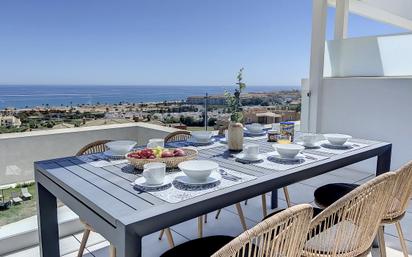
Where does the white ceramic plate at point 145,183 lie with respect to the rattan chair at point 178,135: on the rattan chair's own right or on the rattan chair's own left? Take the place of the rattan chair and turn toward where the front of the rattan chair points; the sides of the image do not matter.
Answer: on the rattan chair's own right

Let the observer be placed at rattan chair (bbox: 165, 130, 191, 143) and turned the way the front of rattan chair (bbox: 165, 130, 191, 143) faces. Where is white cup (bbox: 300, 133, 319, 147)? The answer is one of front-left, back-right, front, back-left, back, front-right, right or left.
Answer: front

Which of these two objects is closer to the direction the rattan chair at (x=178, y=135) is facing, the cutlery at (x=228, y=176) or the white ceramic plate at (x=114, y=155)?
the cutlery

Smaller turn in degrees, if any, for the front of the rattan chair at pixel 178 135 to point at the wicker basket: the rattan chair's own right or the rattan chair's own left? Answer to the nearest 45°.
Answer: approximately 45° to the rattan chair's own right

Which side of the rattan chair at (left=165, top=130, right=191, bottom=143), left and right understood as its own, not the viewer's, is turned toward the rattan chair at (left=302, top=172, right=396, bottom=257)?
front

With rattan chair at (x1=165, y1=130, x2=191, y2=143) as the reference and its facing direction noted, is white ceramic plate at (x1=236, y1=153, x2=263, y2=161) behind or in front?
in front

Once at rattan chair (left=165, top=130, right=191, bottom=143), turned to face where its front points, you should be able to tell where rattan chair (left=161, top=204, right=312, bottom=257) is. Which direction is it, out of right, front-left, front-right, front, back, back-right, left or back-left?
front-right

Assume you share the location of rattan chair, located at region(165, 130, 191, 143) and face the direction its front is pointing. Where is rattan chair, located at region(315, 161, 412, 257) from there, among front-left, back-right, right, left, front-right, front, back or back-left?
front

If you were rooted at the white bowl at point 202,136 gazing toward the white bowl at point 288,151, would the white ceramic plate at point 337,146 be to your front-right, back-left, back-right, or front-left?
front-left

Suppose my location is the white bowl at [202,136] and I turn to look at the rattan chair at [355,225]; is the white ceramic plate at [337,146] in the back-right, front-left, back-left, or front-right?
front-left

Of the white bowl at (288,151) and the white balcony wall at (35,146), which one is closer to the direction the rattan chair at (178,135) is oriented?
the white bowl

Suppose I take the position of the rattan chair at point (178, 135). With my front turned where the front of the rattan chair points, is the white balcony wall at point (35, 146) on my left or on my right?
on my right

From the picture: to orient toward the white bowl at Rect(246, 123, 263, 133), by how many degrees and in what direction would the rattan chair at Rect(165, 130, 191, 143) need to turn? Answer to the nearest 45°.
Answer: approximately 45° to its left

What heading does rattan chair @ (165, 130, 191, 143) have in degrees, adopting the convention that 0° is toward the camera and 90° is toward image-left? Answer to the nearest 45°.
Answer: approximately 315°
